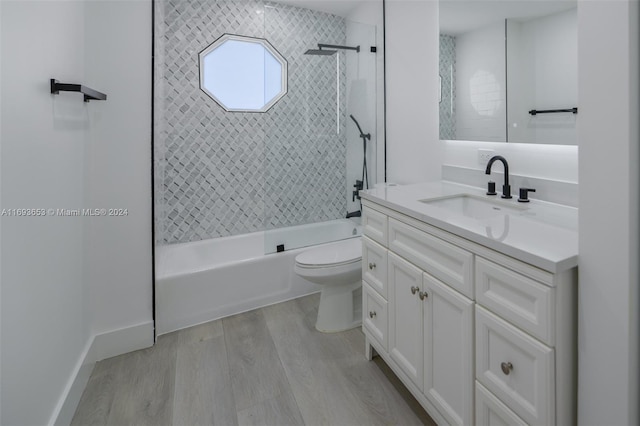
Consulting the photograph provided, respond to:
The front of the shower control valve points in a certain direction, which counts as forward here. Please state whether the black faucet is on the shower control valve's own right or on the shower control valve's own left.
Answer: on the shower control valve's own left

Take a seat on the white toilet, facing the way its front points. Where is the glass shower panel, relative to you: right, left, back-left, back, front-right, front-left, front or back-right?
back-right

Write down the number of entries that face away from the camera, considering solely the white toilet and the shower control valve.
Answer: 0

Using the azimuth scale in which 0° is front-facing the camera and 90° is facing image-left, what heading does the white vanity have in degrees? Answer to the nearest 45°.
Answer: approximately 45°

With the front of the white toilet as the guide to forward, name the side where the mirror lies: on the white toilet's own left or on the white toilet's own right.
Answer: on the white toilet's own left

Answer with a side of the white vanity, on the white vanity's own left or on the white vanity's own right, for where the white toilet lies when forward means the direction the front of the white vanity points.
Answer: on the white vanity's own right

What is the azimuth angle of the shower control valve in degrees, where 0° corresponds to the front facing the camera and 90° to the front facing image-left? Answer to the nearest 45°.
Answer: approximately 45°

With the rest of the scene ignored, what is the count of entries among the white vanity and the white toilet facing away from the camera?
0
